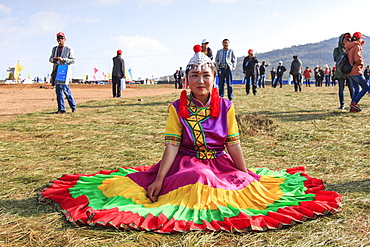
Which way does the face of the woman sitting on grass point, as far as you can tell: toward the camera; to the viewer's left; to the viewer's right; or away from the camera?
toward the camera

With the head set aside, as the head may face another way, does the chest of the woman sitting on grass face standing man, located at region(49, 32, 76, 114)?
no

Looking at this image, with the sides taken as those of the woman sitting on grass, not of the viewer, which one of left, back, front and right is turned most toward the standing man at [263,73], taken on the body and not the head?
back

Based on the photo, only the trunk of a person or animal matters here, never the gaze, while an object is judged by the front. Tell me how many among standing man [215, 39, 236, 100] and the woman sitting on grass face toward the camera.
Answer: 2

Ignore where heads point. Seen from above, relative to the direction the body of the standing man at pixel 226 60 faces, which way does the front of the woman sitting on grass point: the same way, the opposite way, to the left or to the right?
the same way

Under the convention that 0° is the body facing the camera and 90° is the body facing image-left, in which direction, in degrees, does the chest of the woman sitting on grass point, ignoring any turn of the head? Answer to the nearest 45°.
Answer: approximately 0°

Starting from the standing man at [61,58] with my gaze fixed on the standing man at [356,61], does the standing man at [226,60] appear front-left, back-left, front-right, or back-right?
front-left

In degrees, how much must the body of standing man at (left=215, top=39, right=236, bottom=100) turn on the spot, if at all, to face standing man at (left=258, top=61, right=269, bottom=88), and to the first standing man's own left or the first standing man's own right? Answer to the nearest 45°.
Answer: approximately 180°

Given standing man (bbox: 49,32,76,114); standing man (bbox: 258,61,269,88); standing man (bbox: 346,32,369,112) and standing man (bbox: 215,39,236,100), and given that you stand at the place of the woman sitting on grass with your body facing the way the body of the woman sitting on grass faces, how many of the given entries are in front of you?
0

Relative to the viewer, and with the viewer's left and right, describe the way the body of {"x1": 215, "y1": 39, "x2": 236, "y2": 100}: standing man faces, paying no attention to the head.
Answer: facing the viewer

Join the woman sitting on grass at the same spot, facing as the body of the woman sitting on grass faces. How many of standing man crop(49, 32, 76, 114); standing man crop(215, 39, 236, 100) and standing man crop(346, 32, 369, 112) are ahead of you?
0

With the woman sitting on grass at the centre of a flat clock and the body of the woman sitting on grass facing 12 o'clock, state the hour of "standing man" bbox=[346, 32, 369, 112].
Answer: The standing man is roughly at 7 o'clock from the woman sitting on grass.

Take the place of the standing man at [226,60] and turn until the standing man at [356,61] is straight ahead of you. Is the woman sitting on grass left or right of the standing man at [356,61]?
right

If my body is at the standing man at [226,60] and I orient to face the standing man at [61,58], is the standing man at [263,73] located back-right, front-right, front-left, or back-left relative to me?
back-right

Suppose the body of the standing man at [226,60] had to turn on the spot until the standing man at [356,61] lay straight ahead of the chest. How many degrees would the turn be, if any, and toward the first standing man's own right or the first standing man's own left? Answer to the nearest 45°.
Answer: approximately 45° to the first standing man's own left

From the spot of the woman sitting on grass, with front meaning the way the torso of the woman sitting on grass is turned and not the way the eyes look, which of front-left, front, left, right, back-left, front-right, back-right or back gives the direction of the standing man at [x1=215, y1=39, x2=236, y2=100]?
back
